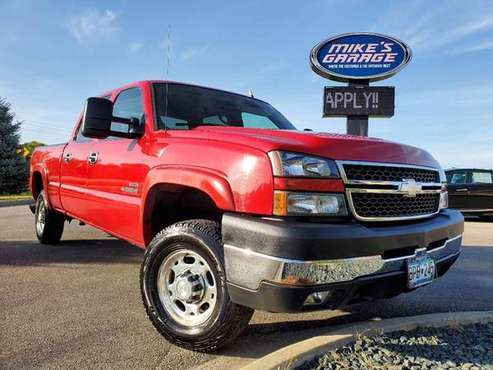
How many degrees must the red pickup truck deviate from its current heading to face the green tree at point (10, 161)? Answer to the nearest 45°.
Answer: approximately 180°

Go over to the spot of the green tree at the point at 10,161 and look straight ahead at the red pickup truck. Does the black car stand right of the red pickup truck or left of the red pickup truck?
left

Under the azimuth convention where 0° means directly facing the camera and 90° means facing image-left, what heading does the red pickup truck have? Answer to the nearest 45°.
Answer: approximately 315°

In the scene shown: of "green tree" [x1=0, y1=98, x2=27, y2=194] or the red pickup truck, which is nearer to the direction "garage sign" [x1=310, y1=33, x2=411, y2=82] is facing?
the red pickup truck

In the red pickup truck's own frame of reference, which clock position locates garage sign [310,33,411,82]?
The garage sign is roughly at 8 o'clock from the red pickup truck.

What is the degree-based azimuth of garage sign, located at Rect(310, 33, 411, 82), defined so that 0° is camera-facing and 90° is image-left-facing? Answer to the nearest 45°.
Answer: approximately 0°

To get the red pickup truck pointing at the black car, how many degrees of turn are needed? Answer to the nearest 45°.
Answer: approximately 90° to its left

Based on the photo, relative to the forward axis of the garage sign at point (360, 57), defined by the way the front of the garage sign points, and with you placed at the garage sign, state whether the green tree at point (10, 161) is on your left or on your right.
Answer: on your right
